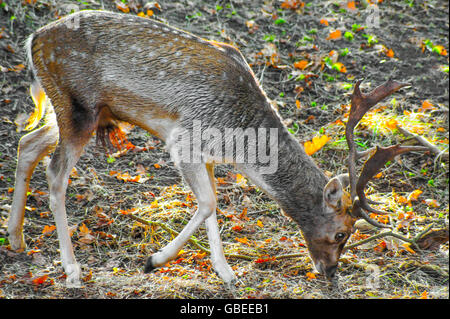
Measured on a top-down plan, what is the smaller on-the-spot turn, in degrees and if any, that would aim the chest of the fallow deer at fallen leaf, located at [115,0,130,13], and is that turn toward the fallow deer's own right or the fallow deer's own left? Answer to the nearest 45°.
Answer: approximately 90° to the fallow deer's own left

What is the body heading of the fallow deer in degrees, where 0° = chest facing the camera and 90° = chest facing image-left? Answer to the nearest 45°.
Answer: approximately 270°

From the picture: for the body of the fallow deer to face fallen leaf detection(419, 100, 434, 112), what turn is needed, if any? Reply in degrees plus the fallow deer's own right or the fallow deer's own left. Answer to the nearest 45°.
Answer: approximately 45° to the fallow deer's own left

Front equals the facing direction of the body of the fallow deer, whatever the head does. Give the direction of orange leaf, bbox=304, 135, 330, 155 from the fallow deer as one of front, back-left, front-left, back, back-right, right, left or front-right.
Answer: front-left

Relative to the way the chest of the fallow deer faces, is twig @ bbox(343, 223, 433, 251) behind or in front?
in front

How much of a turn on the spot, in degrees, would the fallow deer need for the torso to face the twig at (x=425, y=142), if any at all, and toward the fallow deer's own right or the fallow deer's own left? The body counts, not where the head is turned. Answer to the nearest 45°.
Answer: approximately 45° to the fallow deer's own left

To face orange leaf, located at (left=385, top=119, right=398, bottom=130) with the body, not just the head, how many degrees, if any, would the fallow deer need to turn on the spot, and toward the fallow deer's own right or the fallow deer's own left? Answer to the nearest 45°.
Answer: approximately 45° to the fallow deer's own left
